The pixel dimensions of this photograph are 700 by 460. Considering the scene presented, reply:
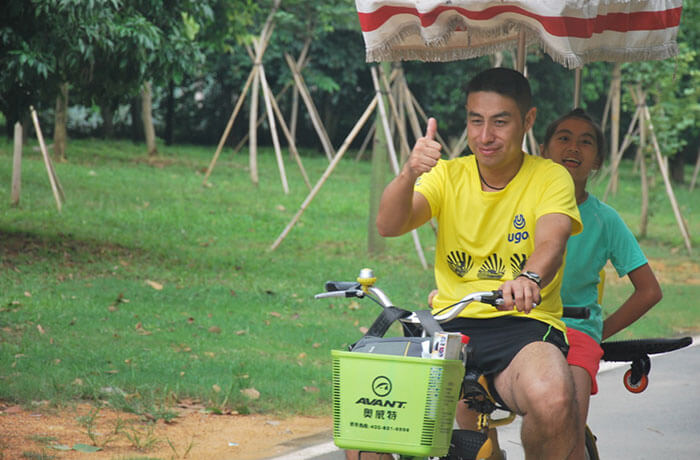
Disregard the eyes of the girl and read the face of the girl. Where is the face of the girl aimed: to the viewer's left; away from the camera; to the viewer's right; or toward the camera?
toward the camera

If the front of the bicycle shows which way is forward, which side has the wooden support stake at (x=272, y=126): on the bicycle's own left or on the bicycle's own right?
on the bicycle's own right

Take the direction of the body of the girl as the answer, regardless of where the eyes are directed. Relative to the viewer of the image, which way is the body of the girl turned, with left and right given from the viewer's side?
facing the viewer and to the left of the viewer

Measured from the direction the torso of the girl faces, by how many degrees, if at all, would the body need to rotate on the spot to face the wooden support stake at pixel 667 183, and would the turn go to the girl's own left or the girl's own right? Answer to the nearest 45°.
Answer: approximately 135° to the girl's own right

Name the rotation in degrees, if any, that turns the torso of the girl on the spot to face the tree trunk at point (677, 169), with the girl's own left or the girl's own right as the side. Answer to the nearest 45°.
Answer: approximately 135° to the girl's own right

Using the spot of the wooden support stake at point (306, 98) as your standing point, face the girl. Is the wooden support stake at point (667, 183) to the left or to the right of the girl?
left

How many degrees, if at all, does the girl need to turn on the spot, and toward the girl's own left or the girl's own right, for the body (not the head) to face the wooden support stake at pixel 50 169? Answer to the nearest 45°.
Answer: approximately 90° to the girl's own right

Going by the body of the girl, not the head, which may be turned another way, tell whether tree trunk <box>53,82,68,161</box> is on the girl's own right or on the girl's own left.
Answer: on the girl's own right

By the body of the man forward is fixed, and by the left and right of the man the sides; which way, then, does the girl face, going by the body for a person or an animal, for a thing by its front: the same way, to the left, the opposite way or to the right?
the same way

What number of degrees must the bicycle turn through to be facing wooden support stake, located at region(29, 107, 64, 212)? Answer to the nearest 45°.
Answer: approximately 90° to its right

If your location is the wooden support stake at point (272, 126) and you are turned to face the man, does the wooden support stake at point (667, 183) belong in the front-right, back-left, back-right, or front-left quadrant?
front-left

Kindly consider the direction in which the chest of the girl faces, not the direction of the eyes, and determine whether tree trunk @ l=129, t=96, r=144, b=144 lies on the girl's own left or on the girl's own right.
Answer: on the girl's own right

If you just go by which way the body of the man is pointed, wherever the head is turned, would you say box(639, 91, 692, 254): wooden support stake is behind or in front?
behind

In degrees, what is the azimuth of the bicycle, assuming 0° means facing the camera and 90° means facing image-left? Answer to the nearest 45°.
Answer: approximately 45°

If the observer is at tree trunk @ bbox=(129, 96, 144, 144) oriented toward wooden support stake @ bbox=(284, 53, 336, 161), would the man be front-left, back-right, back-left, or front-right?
front-right

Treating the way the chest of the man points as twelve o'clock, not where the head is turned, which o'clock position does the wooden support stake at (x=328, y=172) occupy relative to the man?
The wooden support stake is roughly at 4 o'clock from the man.

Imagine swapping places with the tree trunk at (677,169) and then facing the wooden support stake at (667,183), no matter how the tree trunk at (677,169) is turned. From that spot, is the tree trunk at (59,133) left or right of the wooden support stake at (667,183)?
right
